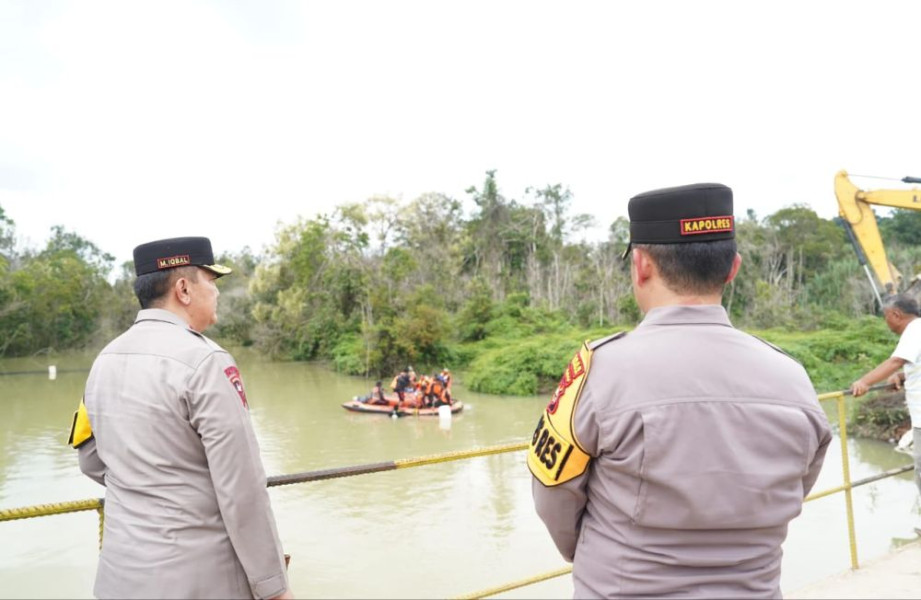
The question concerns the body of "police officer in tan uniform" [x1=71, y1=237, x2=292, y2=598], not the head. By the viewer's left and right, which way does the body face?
facing away from the viewer and to the right of the viewer

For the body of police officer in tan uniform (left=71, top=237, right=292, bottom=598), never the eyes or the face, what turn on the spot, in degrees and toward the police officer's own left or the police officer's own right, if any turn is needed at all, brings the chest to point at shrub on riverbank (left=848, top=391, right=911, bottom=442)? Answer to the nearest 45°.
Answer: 0° — they already face it

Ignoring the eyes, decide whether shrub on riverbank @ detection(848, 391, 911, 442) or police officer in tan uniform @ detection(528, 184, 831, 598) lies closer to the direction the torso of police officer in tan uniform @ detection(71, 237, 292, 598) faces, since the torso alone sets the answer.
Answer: the shrub on riverbank

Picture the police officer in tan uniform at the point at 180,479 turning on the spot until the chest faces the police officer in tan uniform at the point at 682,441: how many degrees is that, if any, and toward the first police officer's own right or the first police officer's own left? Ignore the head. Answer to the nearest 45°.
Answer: approximately 90° to the first police officer's own right
